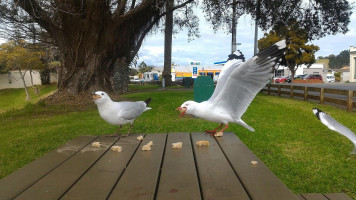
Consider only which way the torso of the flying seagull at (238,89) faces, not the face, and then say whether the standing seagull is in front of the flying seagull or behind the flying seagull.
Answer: in front

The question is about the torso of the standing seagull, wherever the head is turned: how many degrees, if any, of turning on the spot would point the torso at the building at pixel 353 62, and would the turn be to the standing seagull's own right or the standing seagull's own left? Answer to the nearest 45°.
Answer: approximately 135° to the standing seagull's own right

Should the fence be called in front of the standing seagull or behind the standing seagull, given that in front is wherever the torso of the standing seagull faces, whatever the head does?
behind

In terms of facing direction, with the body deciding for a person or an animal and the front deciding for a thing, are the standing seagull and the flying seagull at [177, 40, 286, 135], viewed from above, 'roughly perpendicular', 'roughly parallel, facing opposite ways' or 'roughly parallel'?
roughly parallel

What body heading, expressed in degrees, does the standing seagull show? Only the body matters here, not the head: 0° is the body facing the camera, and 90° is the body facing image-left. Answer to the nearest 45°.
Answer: approximately 90°

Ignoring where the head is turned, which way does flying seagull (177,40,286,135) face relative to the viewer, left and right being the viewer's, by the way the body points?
facing to the left of the viewer

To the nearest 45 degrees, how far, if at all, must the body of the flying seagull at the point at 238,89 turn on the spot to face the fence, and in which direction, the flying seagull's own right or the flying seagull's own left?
approximately 90° to the flying seagull's own right

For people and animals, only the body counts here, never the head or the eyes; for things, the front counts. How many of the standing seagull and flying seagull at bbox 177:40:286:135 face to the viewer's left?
2
